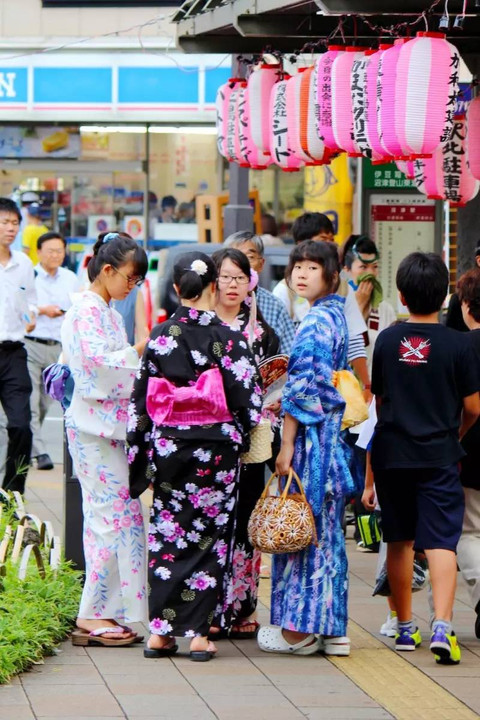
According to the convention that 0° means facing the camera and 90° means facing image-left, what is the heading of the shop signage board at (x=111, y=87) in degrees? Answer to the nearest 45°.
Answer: approximately 0°

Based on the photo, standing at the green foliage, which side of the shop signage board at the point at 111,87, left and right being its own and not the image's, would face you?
front

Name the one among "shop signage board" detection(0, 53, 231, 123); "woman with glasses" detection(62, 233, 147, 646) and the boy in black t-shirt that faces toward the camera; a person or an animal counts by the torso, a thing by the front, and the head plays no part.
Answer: the shop signage board

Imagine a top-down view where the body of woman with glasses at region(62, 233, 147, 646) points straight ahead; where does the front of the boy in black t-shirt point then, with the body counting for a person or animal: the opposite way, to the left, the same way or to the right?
to the left

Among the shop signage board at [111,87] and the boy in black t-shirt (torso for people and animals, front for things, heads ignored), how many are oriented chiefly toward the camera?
1

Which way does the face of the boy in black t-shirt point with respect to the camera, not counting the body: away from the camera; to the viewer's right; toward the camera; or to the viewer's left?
away from the camera

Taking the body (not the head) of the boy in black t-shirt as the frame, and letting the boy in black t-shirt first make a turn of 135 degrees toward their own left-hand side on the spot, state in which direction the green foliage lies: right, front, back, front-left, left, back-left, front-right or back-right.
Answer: front-right

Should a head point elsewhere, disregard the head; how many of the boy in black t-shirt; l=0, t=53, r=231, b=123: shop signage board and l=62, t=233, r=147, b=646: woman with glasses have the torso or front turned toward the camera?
1

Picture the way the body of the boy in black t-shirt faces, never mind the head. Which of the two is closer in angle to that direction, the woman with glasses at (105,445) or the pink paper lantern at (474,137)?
the pink paper lantern

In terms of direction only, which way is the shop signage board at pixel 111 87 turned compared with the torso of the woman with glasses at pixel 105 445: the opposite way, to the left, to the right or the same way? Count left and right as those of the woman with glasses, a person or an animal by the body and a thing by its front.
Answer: to the right

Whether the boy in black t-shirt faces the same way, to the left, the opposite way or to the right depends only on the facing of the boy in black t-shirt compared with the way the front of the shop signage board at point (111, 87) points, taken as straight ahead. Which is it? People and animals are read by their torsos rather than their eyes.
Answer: the opposite way

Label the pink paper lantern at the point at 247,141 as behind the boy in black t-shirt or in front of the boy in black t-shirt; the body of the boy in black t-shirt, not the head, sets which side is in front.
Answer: in front

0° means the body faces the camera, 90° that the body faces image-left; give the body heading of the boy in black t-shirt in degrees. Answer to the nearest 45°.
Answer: approximately 180°

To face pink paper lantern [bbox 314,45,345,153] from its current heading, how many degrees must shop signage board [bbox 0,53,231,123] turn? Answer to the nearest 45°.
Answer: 0° — it already faces it

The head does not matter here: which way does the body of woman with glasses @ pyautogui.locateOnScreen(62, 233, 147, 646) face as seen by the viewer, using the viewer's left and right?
facing to the right of the viewer
